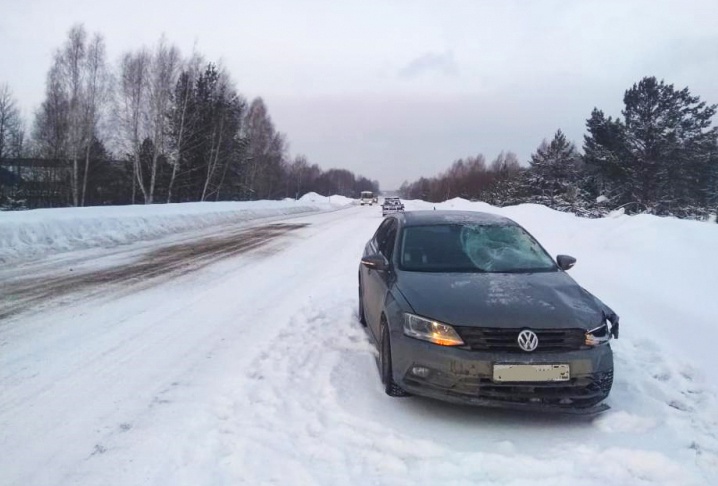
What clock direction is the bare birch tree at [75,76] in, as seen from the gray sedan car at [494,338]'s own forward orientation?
The bare birch tree is roughly at 6 o'clock from the gray sedan car.

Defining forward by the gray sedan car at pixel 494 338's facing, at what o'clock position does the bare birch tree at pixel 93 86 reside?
The bare birch tree is roughly at 6 o'clock from the gray sedan car.

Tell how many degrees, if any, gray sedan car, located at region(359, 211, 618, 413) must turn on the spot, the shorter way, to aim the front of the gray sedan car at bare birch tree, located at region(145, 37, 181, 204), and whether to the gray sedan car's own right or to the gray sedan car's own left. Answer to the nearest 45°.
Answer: approximately 180°

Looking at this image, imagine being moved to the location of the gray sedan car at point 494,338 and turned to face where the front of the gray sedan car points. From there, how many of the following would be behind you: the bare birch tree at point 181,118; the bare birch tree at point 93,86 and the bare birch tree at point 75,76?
3

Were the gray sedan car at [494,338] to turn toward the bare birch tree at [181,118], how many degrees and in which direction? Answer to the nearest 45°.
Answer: approximately 180°

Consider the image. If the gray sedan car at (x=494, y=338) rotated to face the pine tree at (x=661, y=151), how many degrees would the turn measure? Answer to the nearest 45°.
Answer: approximately 135° to its left

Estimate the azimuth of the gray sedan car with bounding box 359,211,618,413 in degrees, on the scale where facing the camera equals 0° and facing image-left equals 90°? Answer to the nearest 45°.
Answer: approximately 315°

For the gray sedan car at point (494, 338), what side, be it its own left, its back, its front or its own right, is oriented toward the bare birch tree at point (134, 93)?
back
